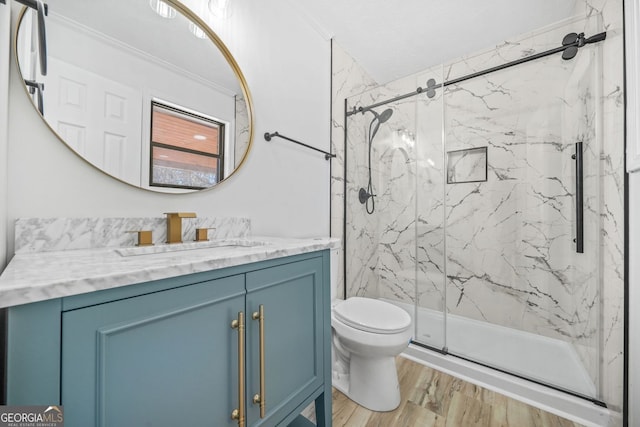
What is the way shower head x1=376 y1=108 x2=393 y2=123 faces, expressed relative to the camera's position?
facing the viewer and to the right of the viewer

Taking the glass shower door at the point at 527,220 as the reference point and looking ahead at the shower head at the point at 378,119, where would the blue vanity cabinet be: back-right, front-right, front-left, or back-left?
front-left

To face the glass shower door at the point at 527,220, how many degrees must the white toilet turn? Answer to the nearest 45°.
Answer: approximately 90° to its left

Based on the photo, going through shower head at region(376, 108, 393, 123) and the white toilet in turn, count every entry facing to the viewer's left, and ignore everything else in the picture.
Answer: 0

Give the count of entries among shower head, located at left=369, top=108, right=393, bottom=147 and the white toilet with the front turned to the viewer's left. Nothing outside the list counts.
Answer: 0
